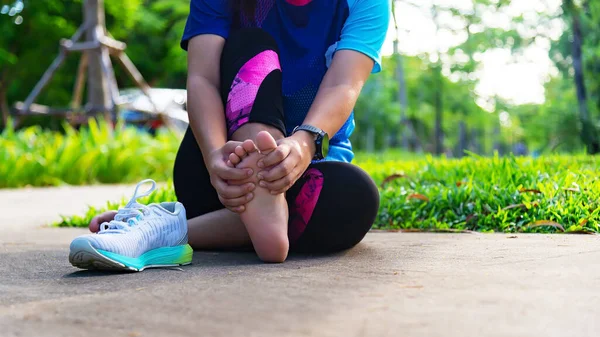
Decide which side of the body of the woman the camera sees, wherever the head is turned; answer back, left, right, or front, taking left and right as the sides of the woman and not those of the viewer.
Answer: front

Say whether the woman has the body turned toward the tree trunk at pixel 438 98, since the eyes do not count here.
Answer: no

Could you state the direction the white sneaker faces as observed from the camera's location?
facing the viewer and to the left of the viewer

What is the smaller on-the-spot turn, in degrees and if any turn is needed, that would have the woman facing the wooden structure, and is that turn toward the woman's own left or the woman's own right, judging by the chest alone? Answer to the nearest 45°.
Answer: approximately 180°

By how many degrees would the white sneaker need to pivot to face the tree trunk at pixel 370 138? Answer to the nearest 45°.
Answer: approximately 135° to its right

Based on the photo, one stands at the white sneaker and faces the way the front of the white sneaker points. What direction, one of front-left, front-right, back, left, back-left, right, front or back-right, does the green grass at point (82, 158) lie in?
back-right

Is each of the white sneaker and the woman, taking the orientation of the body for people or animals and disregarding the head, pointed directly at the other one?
no

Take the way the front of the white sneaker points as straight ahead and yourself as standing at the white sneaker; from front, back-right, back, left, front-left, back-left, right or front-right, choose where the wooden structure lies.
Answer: back-right

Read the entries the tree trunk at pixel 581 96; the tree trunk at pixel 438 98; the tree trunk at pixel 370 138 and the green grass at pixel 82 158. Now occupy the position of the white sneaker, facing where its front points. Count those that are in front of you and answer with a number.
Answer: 0

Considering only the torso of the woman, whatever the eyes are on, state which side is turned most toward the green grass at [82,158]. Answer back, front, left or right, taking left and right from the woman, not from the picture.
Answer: back

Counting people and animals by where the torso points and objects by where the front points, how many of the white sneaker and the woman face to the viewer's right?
0

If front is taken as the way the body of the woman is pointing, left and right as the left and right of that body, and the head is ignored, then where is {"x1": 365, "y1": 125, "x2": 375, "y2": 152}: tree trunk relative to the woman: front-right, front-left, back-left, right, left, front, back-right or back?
back
